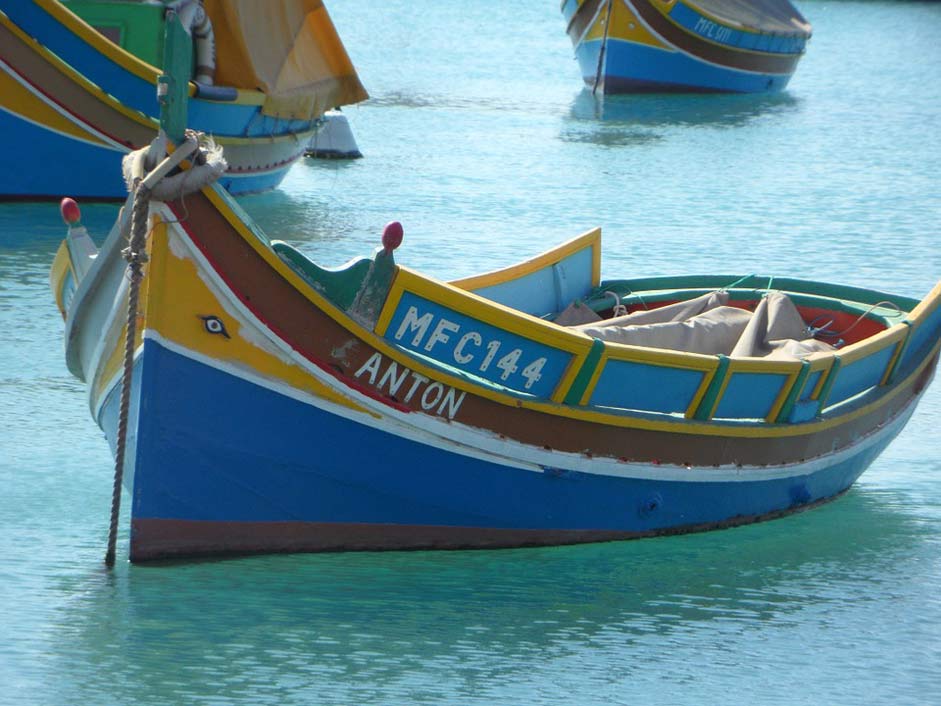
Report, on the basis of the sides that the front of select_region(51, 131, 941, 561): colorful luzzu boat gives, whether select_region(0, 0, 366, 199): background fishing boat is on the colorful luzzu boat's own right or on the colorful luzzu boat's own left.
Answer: on the colorful luzzu boat's own right

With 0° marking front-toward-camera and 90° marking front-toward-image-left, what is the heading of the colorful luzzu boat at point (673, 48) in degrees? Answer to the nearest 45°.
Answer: approximately 45°

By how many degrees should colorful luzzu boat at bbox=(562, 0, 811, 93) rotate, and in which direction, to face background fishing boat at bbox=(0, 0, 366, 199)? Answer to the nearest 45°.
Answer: approximately 45° to its left

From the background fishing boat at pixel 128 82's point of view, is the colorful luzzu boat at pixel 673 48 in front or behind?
behind

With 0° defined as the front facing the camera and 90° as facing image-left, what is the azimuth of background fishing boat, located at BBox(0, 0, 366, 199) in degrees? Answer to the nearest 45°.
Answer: approximately 45°

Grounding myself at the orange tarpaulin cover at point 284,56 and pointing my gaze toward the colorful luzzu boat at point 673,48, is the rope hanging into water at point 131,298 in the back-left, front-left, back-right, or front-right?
back-right

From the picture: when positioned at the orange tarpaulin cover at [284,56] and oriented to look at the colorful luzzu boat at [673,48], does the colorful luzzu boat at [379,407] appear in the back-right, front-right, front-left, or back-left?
back-right

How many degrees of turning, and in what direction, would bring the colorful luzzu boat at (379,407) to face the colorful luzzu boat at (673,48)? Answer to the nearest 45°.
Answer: approximately 135° to its right

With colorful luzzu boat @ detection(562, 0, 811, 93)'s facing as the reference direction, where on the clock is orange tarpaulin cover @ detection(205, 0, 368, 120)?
The orange tarpaulin cover is roughly at 11 o'clock from the colorful luzzu boat.
